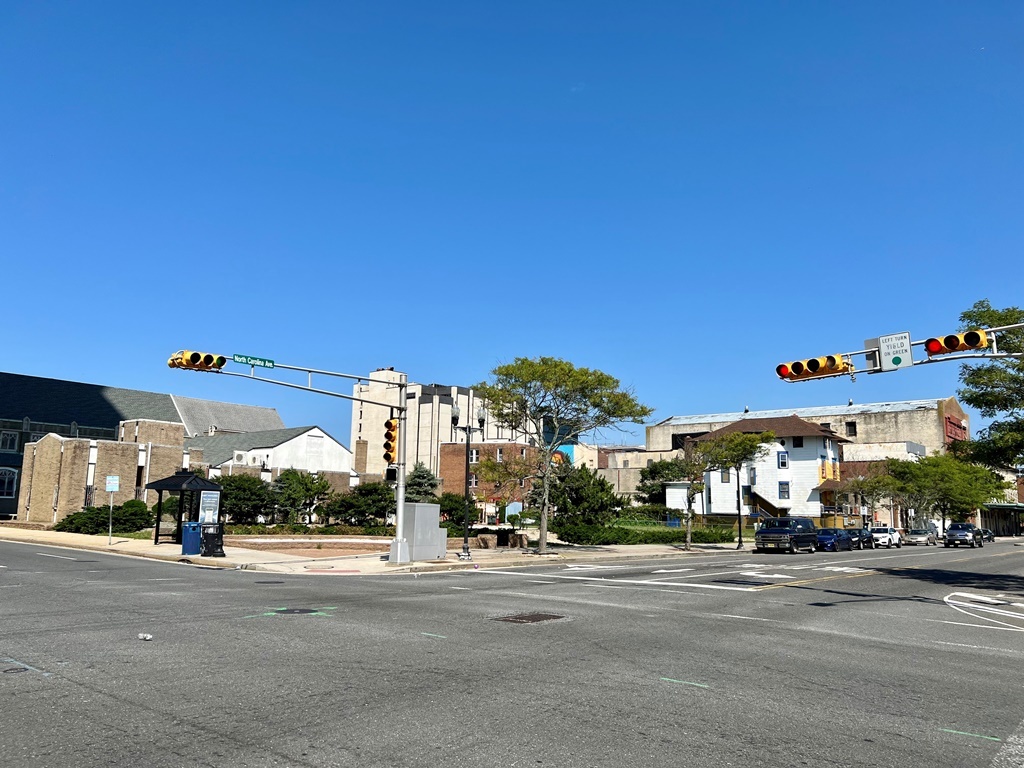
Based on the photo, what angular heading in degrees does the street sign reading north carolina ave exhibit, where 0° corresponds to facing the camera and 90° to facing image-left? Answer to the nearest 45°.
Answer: approximately 315°

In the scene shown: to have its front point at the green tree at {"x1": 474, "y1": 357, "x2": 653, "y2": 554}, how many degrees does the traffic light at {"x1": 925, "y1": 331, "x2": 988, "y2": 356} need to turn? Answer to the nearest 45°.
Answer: approximately 90° to its right

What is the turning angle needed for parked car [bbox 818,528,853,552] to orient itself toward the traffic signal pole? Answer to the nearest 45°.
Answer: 0° — it already faces it

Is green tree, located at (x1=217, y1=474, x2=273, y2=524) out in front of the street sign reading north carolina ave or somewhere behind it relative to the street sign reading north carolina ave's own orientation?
behind

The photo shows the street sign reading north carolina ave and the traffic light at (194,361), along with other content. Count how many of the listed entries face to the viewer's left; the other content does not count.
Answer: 0

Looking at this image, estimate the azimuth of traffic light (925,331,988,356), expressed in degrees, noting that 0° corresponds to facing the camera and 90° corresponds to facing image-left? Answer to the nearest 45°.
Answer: approximately 45°

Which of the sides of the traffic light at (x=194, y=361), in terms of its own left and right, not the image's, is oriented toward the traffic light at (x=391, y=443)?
left

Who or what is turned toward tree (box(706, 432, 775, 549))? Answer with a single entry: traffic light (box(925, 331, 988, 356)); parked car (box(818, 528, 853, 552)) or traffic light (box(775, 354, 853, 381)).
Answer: the parked car

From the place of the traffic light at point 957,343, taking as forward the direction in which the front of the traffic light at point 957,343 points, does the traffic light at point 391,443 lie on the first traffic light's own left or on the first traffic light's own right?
on the first traffic light's own right

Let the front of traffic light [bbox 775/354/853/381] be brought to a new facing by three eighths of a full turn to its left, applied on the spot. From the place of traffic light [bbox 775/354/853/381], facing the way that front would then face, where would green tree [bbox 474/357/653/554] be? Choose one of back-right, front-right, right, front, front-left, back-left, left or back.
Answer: back-left

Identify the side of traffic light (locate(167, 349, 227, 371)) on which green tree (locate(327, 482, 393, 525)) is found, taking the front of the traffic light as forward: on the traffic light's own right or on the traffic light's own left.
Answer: on the traffic light's own left

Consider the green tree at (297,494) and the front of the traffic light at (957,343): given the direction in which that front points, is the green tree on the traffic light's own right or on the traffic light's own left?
on the traffic light's own right

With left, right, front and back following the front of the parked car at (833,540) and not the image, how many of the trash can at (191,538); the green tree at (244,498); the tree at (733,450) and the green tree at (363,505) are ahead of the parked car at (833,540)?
4
